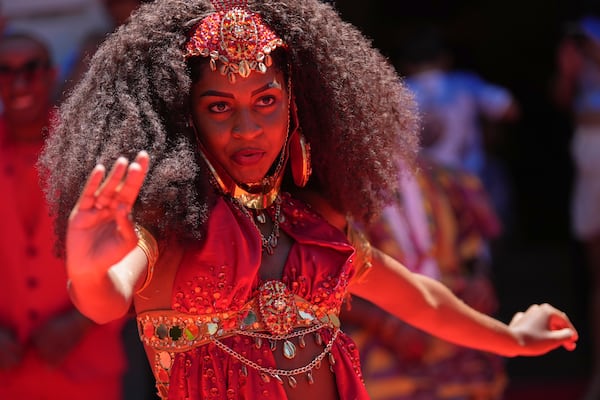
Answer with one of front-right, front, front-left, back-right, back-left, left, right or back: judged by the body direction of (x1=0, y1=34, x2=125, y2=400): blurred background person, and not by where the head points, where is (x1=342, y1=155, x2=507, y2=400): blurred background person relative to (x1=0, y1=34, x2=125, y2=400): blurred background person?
left

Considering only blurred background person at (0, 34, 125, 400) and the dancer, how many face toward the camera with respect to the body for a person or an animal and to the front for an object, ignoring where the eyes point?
2

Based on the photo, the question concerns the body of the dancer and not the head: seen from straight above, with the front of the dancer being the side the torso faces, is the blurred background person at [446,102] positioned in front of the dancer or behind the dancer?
behind

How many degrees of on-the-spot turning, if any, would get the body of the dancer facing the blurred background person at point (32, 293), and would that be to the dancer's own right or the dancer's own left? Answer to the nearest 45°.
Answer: approximately 135° to the dancer's own right

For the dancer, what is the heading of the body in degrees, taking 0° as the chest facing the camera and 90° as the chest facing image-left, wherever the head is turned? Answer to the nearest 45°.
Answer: approximately 0°

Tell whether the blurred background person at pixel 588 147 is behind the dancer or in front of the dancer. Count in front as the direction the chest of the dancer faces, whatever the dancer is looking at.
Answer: behind
